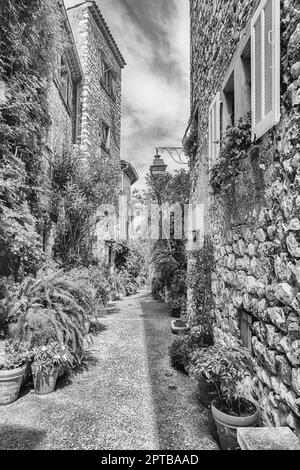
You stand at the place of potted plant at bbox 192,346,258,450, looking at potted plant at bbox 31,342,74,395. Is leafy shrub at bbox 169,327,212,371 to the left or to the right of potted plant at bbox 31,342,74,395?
right

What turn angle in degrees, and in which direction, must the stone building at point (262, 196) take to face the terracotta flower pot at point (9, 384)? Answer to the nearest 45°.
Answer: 0° — it already faces it

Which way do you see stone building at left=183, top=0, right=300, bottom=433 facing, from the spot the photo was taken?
facing to the left of the viewer

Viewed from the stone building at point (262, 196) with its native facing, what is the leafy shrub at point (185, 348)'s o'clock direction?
The leafy shrub is roughly at 2 o'clock from the stone building.

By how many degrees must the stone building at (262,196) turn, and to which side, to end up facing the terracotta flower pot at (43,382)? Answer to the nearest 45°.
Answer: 0° — it already faces it

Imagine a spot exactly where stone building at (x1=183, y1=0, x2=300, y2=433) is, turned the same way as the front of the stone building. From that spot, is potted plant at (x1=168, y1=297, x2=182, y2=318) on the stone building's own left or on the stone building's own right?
on the stone building's own right

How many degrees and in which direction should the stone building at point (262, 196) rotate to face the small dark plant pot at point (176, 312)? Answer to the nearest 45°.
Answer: approximately 90° to its right

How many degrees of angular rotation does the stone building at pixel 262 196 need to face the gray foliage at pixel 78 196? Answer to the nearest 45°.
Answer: approximately 45° to its right

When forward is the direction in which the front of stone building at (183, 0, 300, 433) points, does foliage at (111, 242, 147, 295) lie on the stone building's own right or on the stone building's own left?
on the stone building's own right

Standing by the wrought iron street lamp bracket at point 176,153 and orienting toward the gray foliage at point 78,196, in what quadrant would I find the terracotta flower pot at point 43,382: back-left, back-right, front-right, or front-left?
front-left

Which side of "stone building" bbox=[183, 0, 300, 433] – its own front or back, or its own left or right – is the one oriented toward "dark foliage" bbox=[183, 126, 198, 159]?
right
